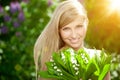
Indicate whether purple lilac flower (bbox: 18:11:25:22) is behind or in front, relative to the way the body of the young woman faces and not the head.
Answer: behind

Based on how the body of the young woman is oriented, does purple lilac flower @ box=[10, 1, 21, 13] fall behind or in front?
behind

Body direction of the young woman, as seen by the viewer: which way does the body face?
toward the camera

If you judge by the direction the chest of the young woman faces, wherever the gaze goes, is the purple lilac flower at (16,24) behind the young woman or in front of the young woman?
behind
